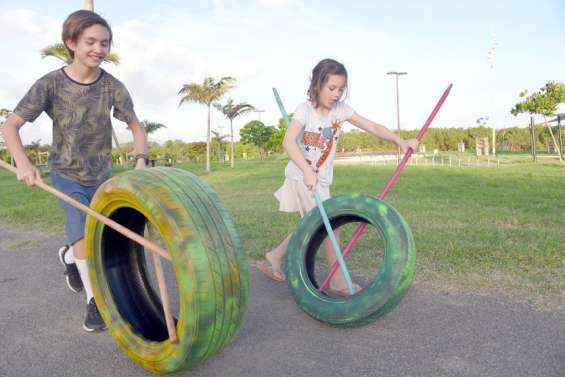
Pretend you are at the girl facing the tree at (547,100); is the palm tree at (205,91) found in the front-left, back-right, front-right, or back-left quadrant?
front-left

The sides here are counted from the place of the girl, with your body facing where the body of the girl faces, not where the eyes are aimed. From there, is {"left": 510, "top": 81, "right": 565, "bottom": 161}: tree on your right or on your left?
on your left

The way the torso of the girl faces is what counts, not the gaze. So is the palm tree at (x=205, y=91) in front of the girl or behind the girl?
behind

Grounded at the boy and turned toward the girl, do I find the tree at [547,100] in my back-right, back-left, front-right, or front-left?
front-left

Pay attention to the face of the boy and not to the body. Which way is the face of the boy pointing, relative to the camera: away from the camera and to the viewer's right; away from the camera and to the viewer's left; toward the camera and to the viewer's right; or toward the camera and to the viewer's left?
toward the camera and to the viewer's right

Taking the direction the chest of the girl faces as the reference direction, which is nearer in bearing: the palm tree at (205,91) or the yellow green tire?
the yellow green tire

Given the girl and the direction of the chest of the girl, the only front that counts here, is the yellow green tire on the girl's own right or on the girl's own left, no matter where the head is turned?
on the girl's own right

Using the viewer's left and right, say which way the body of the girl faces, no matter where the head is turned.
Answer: facing the viewer and to the right of the viewer

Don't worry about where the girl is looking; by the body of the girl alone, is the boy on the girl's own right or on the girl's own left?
on the girl's own right
